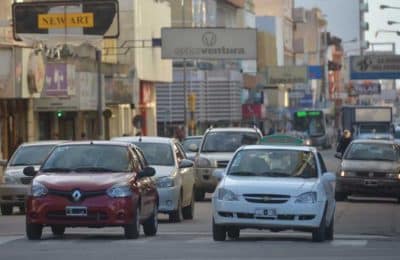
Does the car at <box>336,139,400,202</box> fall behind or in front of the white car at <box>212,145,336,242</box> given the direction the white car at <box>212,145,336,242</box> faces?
behind

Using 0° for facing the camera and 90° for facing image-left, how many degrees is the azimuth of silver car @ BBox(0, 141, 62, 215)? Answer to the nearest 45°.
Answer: approximately 0°

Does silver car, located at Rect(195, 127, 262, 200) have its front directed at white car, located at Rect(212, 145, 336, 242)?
yes

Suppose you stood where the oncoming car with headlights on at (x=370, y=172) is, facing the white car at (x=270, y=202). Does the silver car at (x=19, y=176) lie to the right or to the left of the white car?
right

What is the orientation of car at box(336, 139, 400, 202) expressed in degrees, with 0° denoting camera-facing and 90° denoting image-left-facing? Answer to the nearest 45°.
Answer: approximately 0°

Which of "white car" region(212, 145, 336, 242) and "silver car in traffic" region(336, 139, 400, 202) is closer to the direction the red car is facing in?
the white car
